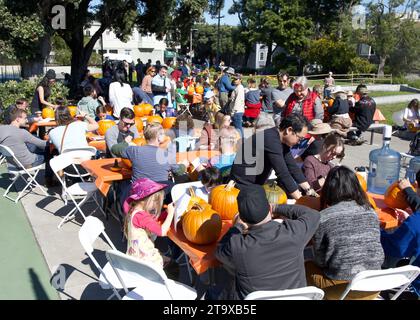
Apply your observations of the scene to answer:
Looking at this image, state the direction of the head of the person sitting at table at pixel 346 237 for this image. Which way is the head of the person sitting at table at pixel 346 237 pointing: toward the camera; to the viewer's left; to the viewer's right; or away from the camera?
away from the camera

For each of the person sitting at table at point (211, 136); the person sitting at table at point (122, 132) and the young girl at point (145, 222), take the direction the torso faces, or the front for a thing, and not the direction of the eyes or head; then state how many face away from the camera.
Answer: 0

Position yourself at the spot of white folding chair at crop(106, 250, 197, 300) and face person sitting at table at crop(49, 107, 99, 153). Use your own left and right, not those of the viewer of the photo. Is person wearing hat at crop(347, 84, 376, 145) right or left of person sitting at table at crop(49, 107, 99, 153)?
right

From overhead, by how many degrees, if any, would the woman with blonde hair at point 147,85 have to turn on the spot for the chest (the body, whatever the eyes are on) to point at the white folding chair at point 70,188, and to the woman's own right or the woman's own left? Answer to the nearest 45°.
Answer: approximately 45° to the woman's own right

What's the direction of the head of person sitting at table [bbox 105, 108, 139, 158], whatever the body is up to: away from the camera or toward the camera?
toward the camera

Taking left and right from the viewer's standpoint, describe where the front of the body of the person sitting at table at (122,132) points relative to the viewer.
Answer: facing the viewer and to the right of the viewer

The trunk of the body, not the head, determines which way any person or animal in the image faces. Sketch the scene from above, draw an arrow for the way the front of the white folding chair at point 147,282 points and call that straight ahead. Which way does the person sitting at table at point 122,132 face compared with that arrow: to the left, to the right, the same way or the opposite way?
to the right

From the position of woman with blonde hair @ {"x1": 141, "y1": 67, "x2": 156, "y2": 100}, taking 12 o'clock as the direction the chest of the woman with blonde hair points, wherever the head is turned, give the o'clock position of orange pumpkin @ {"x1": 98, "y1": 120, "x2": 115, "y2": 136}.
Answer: The orange pumpkin is roughly at 2 o'clock from the woman with blonde hair.

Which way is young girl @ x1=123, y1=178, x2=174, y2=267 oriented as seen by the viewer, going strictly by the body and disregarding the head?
to the viewer's right

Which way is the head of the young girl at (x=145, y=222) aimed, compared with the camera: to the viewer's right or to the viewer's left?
to the viewer's right

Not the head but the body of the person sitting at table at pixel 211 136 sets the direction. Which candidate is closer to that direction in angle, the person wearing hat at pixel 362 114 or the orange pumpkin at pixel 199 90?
the person wearing hat

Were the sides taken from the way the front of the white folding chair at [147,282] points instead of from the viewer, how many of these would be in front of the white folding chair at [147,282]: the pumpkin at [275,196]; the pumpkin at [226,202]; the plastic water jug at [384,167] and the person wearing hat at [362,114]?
4

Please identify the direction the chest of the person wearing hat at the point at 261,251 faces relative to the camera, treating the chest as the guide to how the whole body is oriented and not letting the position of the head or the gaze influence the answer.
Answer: away from the camera

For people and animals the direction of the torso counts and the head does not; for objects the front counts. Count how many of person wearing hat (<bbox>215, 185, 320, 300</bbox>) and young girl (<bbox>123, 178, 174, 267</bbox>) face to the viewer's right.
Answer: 1

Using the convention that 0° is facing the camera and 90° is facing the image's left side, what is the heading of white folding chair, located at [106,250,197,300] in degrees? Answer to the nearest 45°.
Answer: approximately 225°
